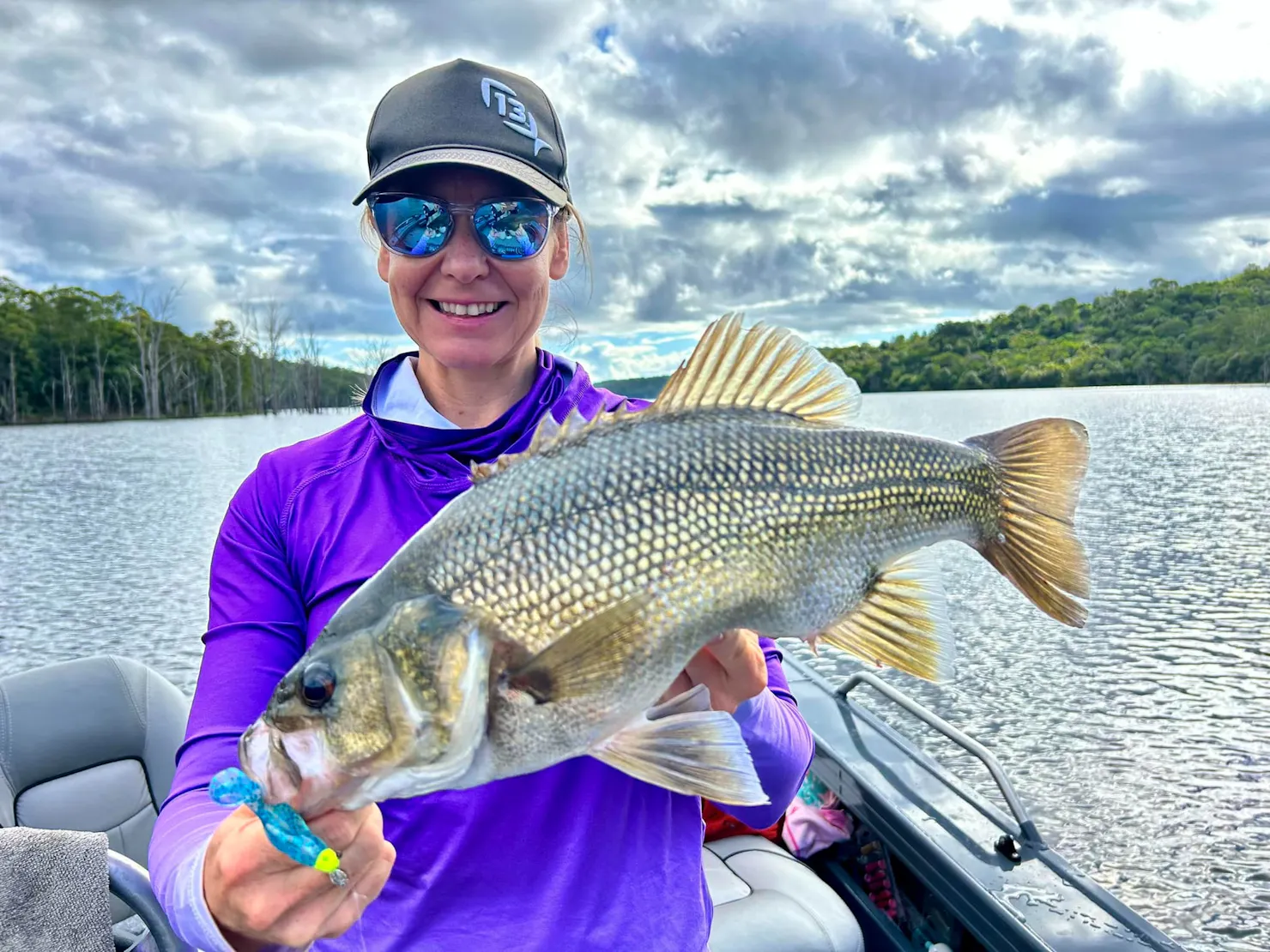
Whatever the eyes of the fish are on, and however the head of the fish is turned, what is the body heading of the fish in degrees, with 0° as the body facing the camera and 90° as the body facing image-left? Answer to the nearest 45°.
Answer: approximately 90°

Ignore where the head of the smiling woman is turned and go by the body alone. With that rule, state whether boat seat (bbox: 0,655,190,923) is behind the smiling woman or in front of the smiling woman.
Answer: behind

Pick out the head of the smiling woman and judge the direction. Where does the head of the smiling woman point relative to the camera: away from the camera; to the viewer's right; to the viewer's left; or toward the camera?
toward the camera

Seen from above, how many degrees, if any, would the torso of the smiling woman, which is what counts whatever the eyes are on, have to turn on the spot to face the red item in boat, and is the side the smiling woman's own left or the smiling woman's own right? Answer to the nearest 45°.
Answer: approximately 135° to the smiling woman's own left

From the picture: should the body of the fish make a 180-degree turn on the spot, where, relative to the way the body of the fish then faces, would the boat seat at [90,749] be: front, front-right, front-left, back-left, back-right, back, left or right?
back-left

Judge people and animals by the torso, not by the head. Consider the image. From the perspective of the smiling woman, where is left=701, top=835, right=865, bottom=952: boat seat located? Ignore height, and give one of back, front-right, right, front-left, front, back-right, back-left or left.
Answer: back-left

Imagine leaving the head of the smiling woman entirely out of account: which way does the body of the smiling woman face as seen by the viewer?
toward the camera

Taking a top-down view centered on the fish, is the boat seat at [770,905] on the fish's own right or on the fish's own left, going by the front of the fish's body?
on the fish's own right
